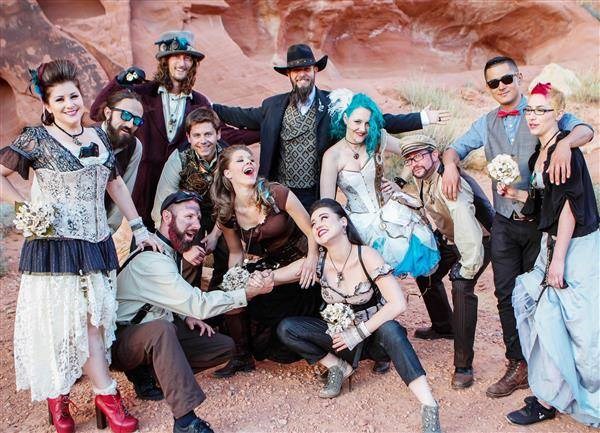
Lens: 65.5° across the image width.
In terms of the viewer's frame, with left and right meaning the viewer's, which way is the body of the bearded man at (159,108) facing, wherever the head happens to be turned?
facing the viewer

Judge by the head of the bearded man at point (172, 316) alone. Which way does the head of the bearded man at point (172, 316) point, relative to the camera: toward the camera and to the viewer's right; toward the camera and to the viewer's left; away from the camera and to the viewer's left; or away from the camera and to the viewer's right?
toward the camera and to the viewer's right

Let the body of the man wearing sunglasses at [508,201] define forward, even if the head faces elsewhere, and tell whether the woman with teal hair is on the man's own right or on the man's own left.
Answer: on the man's own right

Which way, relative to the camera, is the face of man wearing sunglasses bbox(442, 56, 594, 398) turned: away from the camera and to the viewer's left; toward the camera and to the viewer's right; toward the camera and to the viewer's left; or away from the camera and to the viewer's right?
toward the camera and to the viewer's left

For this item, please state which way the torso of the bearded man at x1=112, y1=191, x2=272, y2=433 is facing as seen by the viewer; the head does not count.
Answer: to the viewer's right

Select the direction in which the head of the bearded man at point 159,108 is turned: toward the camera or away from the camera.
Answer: toward the camera

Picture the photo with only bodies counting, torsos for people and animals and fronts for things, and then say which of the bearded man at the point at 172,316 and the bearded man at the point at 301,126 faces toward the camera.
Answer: the bearded man at the point at 301,126

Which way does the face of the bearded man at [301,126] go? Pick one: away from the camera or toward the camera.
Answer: toward the camera

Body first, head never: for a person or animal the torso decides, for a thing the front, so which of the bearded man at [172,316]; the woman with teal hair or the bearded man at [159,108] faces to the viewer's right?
the bearded man at [172,316]

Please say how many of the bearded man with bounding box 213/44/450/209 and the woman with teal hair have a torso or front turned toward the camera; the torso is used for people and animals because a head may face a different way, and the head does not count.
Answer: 2

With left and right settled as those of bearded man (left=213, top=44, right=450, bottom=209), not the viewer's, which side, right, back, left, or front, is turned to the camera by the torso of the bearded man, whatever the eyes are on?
front

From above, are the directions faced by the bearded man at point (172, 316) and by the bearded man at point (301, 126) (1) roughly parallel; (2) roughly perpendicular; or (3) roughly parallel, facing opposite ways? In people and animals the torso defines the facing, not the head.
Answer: roughly perpendicular

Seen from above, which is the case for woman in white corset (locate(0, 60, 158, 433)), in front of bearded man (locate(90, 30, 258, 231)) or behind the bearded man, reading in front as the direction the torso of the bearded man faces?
in front
